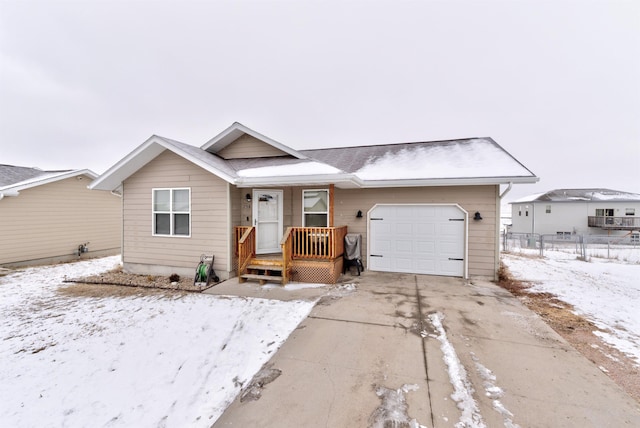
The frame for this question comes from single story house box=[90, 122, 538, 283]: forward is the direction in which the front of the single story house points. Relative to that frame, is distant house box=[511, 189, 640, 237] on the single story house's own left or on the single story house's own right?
on the single story house's own left

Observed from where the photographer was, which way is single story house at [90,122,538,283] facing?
facing the viewer

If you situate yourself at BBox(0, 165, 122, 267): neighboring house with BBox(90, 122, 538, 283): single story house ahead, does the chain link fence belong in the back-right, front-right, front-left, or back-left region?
front-left

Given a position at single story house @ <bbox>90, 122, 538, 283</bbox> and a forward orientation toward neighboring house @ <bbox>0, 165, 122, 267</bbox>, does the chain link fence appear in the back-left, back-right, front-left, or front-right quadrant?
back-right

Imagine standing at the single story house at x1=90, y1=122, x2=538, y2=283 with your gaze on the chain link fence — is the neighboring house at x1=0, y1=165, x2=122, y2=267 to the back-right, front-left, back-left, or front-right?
back-left

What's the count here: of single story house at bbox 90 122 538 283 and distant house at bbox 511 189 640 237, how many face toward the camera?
1

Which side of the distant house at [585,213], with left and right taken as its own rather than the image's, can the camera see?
back

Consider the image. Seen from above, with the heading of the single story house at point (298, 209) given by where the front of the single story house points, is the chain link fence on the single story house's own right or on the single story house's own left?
on the single story house's own left

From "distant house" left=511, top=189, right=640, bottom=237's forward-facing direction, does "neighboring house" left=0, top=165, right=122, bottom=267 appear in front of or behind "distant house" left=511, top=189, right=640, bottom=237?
behind

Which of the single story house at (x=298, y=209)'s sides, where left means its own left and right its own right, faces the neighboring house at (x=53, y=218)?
right
